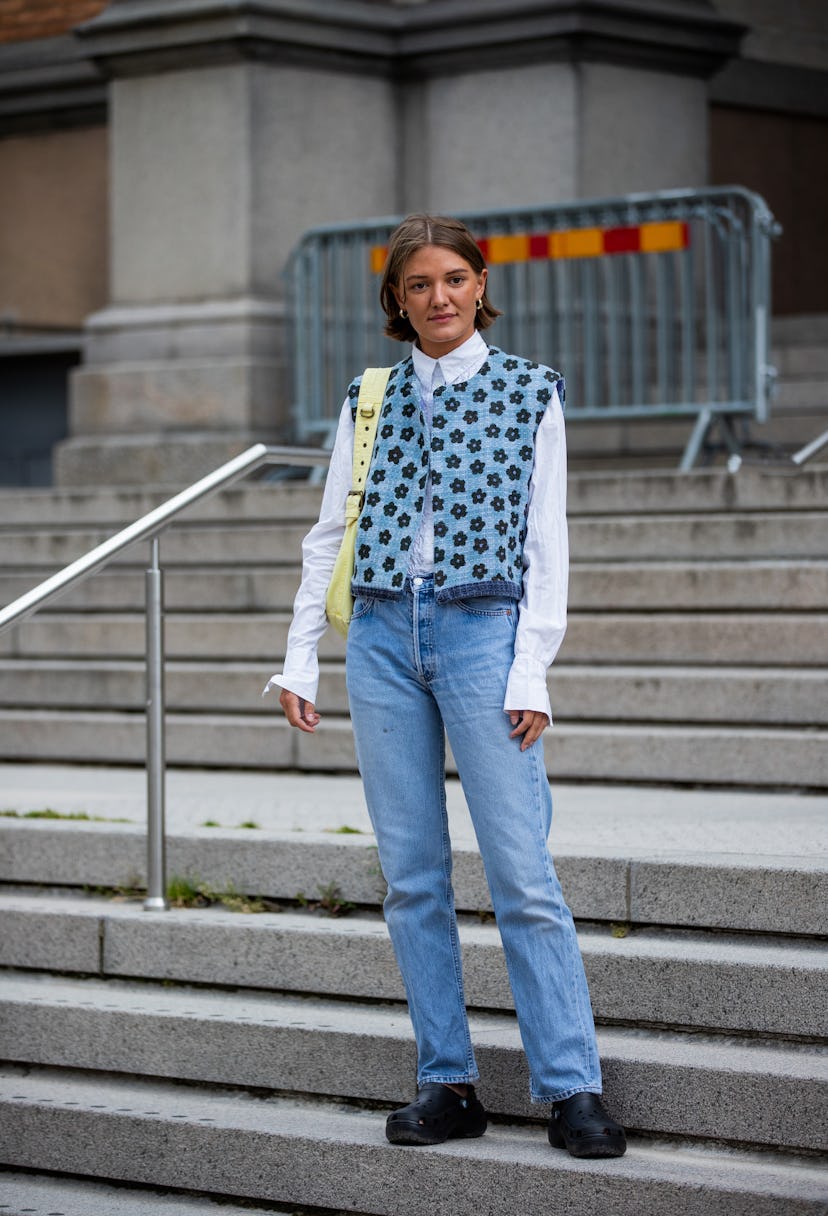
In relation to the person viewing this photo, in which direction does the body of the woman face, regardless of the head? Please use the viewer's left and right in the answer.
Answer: facing the viewer

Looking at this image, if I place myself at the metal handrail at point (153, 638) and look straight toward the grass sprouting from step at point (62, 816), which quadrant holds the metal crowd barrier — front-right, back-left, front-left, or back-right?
front-right

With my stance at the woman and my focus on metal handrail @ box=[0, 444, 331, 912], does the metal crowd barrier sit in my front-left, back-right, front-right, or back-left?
front-right

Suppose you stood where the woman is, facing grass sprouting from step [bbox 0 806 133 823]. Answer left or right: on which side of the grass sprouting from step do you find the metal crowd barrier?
right

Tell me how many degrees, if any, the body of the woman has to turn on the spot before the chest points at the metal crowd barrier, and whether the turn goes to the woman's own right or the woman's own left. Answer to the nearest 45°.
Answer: approximately 180°

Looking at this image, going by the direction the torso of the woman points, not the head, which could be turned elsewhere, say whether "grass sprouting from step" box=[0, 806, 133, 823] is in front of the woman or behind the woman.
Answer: behind

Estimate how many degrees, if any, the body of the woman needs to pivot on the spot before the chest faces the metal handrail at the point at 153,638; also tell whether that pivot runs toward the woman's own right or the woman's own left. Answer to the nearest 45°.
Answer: approximately 135° to the woman's own right
